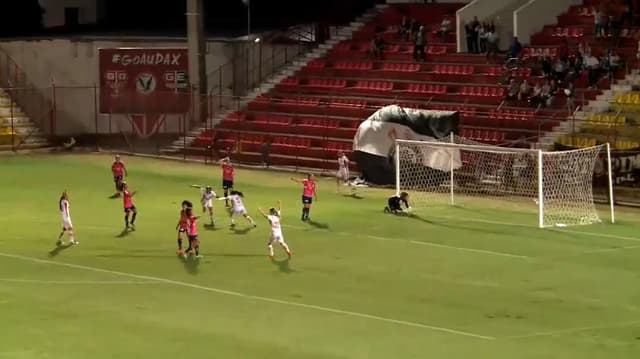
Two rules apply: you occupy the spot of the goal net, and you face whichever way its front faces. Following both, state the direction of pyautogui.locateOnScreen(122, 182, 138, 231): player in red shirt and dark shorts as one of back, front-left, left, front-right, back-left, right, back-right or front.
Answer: front

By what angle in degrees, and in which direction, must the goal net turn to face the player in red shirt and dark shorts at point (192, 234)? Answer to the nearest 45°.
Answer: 0° — it already faces them

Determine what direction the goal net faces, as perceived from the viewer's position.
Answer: facing the viewer and to the left of the viewer

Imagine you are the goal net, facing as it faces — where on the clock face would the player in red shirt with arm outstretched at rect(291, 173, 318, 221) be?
The player in red shirt with arm outstretched is roughly at 12 o'clock from the goal net.

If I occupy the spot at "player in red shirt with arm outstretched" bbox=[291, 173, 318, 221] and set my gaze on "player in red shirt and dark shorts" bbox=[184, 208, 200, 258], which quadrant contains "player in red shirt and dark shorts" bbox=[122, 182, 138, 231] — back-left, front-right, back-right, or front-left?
front-right

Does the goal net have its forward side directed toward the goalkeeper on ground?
no
